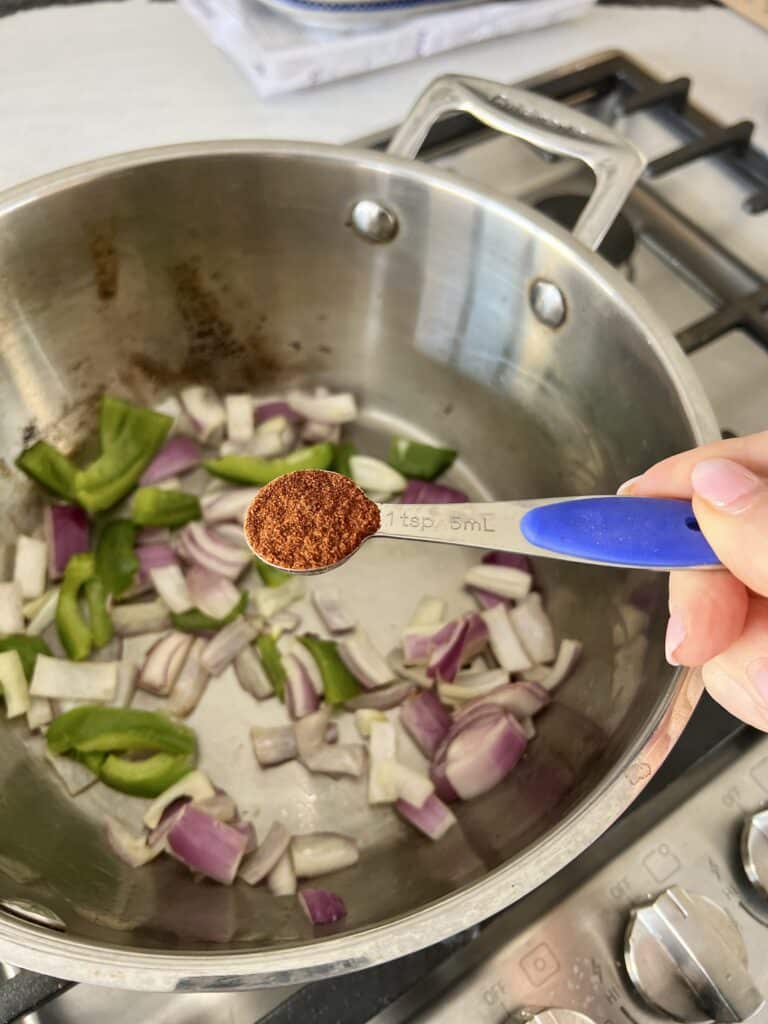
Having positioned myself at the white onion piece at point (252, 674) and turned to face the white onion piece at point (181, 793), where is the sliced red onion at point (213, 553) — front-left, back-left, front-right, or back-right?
back-right

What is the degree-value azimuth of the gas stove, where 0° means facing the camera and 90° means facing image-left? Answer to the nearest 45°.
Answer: approximately 315°
